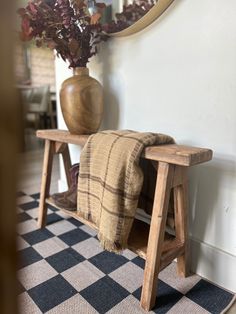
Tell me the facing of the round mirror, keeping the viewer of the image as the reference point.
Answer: facing the viewer and to the left of the viewer
